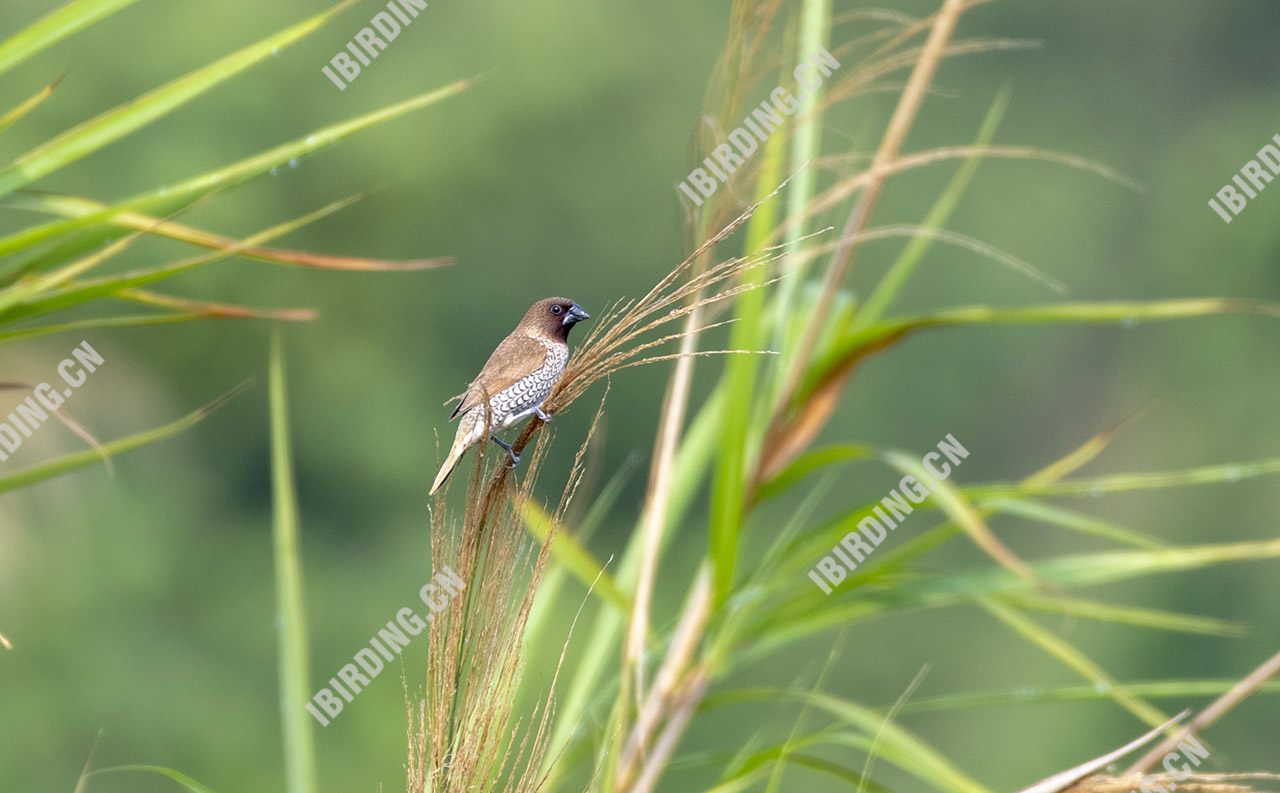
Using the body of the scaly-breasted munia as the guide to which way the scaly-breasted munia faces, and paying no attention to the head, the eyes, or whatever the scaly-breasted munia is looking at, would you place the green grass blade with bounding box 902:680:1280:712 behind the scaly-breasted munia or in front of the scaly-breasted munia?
in front

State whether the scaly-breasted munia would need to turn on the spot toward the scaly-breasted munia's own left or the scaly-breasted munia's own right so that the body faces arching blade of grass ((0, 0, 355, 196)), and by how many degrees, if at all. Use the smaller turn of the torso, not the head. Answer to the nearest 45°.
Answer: approximately 135° to the scaly-breasted munia's own right

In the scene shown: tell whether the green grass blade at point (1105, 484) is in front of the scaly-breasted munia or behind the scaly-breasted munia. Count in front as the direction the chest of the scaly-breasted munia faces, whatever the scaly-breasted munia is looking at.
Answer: in front

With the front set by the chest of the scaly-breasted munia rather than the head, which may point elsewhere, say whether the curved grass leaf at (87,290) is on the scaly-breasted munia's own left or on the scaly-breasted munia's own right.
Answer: on the scaly-breasted munia's own right

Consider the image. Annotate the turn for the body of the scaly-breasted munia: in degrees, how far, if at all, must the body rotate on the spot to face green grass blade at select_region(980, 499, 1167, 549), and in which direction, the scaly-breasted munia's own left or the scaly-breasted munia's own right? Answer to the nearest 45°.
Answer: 0° — it already faces it

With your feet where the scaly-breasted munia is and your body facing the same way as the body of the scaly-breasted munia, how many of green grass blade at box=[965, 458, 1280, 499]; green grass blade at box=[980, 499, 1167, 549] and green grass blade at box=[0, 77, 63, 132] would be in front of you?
2

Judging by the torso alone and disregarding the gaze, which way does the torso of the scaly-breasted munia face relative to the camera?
to the viewer's right
